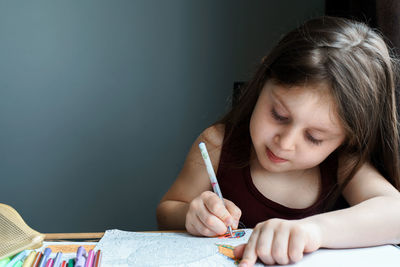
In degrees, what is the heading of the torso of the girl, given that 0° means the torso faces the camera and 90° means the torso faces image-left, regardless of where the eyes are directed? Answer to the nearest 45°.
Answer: approximately 0°
